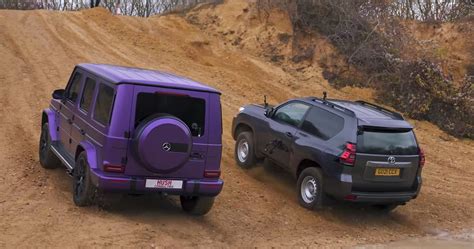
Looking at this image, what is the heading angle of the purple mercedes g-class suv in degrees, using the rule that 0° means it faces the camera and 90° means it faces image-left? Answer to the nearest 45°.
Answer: approximately 135°
